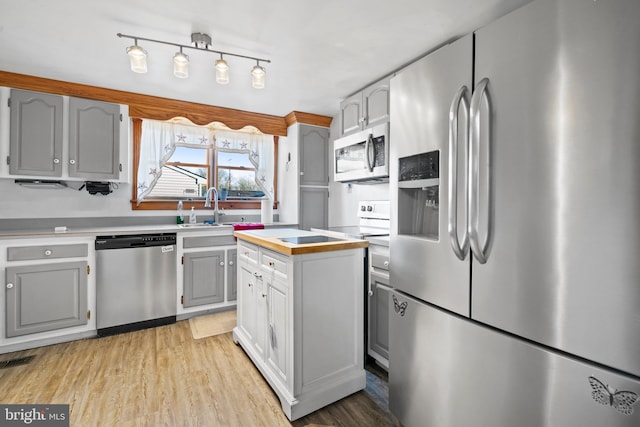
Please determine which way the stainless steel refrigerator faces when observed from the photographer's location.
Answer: facing the viewer and to the left of the viewer

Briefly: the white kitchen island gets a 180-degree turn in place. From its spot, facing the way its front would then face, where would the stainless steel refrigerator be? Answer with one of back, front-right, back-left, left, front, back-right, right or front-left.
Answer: right

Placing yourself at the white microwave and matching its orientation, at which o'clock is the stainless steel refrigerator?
The stainless steel refrigerator is roughly at 10 o'clock from the white microwave.

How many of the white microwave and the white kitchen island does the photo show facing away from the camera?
0

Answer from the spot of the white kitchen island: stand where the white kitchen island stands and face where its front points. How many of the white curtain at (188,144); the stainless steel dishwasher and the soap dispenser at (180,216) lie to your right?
3

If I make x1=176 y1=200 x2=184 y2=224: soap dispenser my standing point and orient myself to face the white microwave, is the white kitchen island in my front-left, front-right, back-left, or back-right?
front-right

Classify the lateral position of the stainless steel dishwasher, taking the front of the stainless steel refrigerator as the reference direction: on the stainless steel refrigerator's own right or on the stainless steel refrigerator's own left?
on the stainless steel refrigerator's own right

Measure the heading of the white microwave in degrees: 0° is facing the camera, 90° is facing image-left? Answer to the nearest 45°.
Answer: approximately 45°

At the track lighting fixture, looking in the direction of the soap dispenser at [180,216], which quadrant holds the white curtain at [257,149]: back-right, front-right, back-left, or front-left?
front-right

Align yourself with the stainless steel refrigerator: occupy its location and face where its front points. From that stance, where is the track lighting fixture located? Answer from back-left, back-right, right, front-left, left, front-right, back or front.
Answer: front-right

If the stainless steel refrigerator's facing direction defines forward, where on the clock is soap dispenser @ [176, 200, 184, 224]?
The soap dispenser is roughly at 2 o'clock from the stainless steel refrigerator.

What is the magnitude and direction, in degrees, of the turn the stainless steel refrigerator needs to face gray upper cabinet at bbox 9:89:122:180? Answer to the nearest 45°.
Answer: approximately 45° to its right

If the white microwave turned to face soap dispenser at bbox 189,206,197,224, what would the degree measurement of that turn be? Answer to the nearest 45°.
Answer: approximately 45° to its right

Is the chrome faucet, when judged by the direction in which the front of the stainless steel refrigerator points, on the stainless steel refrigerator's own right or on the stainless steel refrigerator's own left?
on the stainless steel refrigerator's own right

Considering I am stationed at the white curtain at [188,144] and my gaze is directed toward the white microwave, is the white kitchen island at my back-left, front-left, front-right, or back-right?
front-right

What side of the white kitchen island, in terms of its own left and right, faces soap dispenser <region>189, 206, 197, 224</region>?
right

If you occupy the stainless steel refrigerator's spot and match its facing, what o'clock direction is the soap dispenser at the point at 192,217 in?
The soap dispenser is roughly at 2 o'clock from the stainless steel refrigerator.
